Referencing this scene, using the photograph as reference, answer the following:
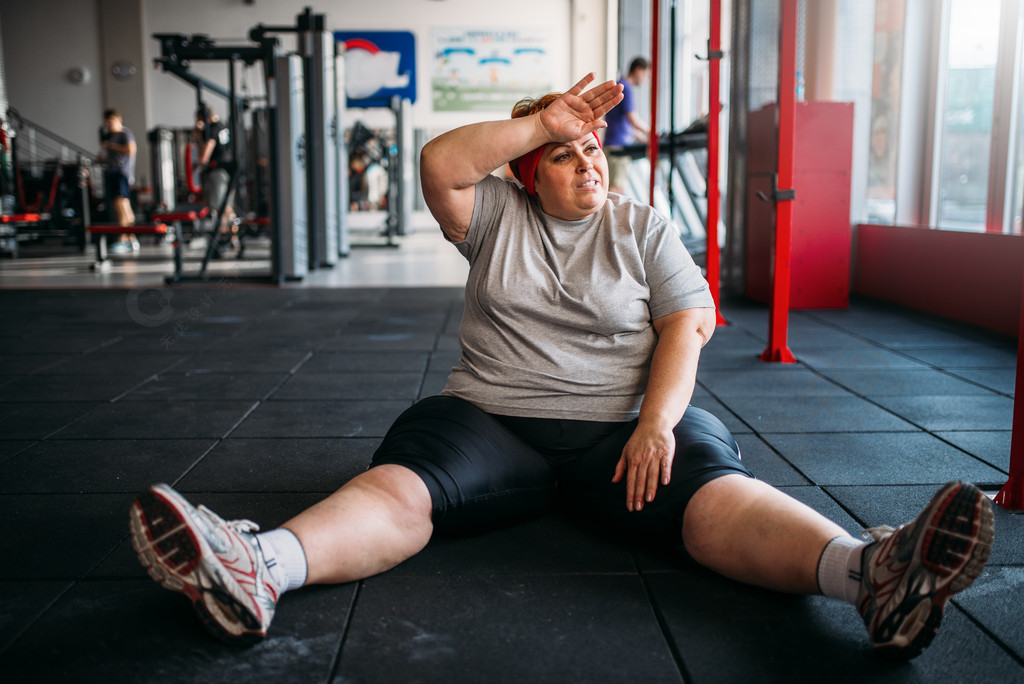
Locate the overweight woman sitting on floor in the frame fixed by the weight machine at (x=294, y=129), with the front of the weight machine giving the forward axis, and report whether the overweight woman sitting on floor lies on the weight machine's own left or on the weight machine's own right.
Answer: on the weight machine's own left

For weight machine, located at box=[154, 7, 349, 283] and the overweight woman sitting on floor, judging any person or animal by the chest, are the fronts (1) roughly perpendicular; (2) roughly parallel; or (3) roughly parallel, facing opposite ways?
roughly perpendicular

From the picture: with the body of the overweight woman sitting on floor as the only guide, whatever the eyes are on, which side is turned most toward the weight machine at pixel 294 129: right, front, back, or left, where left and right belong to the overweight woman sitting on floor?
back

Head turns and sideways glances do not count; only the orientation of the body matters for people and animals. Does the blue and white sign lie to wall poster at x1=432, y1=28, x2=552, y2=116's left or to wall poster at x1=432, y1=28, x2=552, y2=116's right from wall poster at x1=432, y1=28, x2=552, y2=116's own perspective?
on its right

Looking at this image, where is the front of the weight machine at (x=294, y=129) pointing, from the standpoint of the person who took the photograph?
facing to the left of the viewer

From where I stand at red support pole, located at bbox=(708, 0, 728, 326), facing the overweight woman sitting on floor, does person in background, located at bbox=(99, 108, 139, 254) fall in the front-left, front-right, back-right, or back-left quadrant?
back-right
